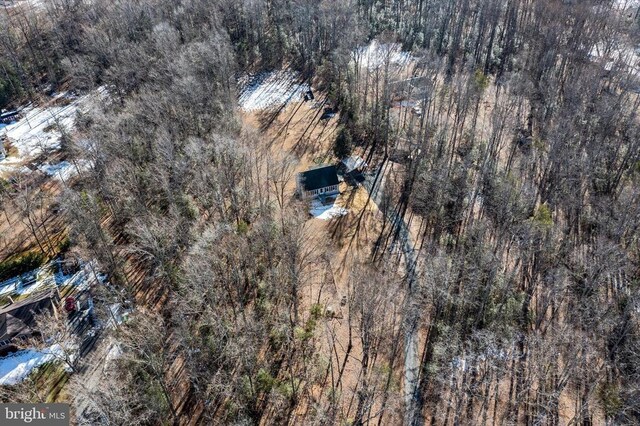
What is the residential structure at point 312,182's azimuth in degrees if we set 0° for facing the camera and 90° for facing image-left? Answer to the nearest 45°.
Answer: approximately 0°

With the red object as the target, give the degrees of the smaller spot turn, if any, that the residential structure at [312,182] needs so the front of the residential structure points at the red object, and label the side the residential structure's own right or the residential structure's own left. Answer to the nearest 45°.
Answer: approximately 45° to the residential structure's own right
